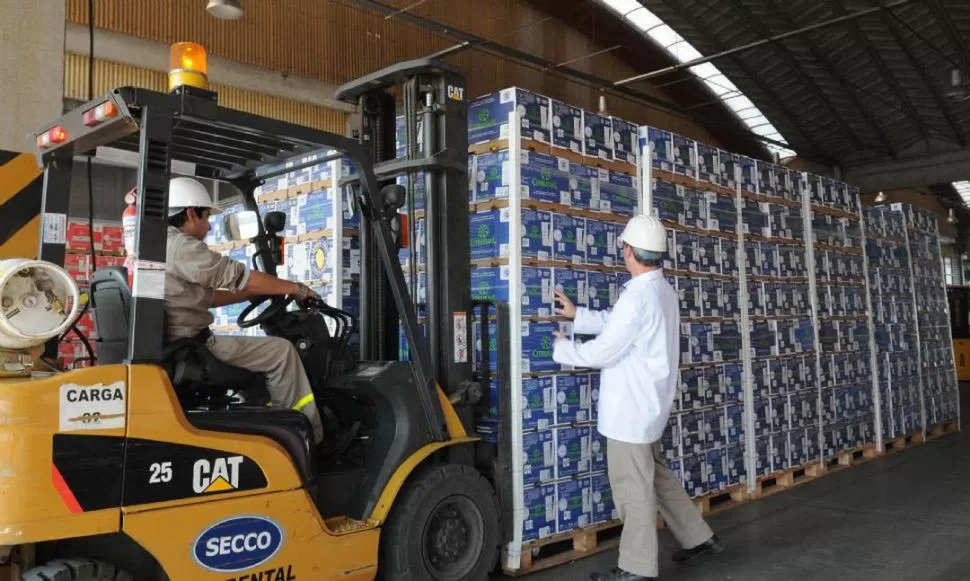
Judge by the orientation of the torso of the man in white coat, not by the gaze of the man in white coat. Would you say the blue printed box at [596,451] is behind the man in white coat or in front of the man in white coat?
in front

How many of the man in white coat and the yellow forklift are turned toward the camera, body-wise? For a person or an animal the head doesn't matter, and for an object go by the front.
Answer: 0

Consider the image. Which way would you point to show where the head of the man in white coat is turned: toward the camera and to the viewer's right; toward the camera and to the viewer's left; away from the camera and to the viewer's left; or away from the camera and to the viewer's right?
away from the camera and to the viewer's left

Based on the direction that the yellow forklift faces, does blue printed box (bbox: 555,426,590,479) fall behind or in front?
in front

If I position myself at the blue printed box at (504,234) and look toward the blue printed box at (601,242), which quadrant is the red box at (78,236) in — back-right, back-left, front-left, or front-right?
back-left

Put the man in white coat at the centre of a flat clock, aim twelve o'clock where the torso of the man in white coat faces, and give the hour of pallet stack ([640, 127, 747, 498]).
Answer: The pallet stack is roughly at 2 o'clock from the man in white coat.

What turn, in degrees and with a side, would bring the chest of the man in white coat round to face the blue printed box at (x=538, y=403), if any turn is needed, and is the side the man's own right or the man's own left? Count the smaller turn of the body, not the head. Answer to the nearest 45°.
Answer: approximately 45° to the man's own left

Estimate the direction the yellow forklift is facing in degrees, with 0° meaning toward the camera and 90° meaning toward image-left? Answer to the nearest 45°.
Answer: approximately 225°

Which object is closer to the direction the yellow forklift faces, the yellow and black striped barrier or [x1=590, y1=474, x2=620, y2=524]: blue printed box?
the blue printed box
